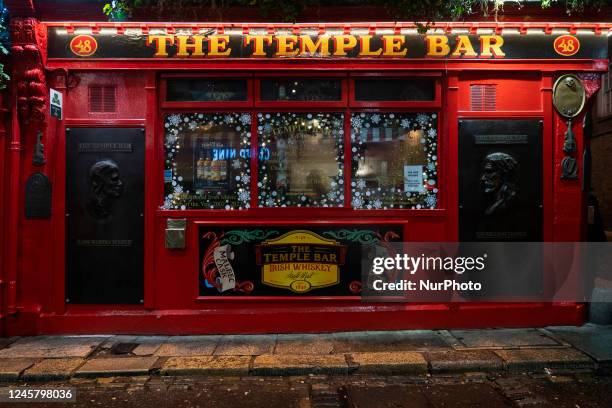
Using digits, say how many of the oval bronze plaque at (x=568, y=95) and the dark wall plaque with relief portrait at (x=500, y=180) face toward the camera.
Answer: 2

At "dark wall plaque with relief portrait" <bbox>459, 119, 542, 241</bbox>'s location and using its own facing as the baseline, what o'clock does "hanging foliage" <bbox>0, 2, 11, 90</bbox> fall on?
The hanging foliage is roughly at 2 o'clock from the dark wall plaque with relief portrait.

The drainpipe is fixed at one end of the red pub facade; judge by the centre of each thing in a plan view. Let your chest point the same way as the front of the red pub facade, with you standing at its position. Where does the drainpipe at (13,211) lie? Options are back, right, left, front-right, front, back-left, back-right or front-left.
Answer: right

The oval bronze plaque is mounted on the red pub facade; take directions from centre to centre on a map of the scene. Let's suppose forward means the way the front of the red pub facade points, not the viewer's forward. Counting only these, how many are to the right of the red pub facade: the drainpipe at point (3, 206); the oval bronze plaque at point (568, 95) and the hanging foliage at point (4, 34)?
2
